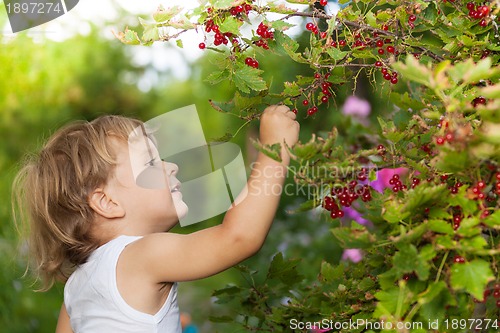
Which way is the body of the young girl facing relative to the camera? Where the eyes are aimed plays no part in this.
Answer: to the viewer's right

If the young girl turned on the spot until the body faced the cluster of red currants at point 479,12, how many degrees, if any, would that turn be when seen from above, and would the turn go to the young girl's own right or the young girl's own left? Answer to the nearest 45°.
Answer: approximately 45° to the young girl's own right

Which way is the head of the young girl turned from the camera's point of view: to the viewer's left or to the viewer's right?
to the viewer's right
